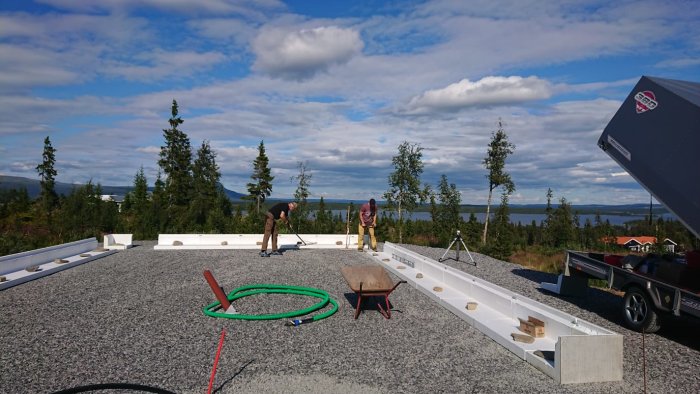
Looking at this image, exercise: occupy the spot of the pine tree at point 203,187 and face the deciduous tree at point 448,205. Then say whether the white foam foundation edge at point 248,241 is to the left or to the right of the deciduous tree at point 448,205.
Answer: right

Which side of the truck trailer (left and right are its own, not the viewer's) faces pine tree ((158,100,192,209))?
back

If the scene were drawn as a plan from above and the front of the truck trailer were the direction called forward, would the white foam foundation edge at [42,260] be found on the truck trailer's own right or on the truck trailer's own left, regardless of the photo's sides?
on the truck trailer's own right

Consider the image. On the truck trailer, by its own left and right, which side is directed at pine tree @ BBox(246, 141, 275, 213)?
back

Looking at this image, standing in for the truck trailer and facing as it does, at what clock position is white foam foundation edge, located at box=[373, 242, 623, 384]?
The white foam foundation edge is roughly at 3 o'clock from the truck trailer.

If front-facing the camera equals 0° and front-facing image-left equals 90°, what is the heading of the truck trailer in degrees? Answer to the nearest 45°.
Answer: approximately 315°

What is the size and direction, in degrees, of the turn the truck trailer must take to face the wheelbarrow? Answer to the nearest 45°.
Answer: approximately 135° to its right
